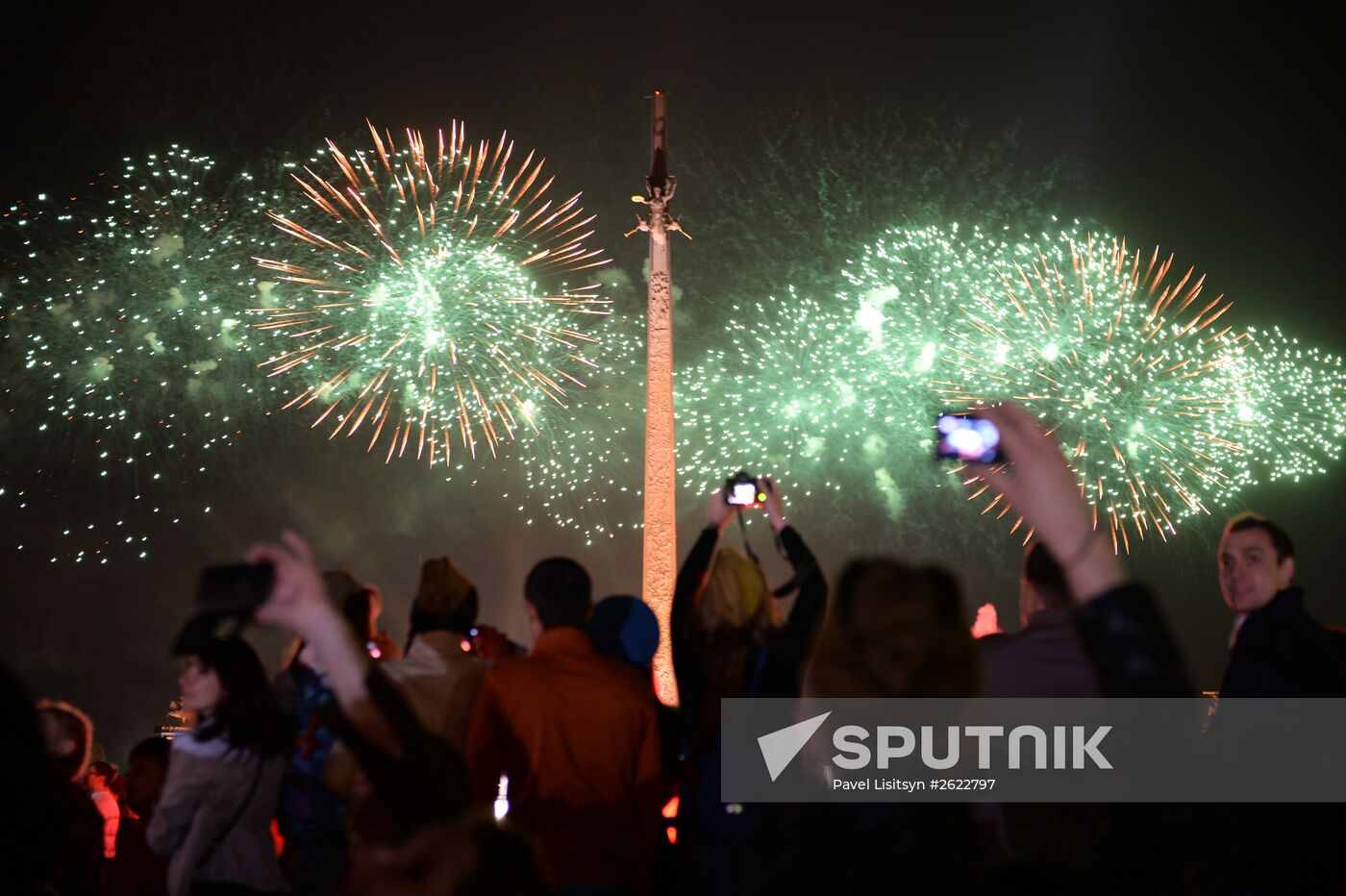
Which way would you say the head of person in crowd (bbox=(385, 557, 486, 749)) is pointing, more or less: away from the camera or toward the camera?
away from the camera

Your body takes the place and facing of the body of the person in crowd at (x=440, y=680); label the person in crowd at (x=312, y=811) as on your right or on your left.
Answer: on your left

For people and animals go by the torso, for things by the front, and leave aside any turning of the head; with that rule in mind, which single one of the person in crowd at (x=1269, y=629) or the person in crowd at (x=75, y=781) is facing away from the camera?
the person in crowd at (x=75, y=781)

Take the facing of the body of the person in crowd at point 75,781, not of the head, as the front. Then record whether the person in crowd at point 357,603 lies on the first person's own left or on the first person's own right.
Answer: on the first person's own right

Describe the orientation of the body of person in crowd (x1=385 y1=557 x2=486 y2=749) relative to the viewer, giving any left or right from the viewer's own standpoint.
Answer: facing away from the viewer

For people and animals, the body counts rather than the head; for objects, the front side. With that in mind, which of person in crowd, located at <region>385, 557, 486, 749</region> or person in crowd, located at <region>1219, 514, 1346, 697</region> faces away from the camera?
person in crowd, located at <region>385, 557, 486, 749</region>

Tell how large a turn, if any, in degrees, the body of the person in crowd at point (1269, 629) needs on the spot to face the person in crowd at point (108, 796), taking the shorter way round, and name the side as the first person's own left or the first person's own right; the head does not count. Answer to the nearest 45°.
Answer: approximately 45° to the first person's own right

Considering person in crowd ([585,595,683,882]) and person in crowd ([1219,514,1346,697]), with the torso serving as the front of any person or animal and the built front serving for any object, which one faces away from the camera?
person in crowd ([585,595,683,882])

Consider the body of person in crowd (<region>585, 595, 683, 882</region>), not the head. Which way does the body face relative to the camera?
away from the camera

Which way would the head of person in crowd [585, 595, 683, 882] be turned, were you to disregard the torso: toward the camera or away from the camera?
away from the camera

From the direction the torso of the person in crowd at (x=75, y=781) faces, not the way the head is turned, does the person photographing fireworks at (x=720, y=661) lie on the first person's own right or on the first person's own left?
on the first person's own right

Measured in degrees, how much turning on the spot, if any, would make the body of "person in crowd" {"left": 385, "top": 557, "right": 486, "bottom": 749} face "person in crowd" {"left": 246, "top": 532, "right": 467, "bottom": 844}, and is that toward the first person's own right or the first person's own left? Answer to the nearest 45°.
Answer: approximately 180°

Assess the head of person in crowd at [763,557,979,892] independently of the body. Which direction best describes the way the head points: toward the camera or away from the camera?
away from the camera

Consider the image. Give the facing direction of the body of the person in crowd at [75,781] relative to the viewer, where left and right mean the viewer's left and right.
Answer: facing away from the viewer
